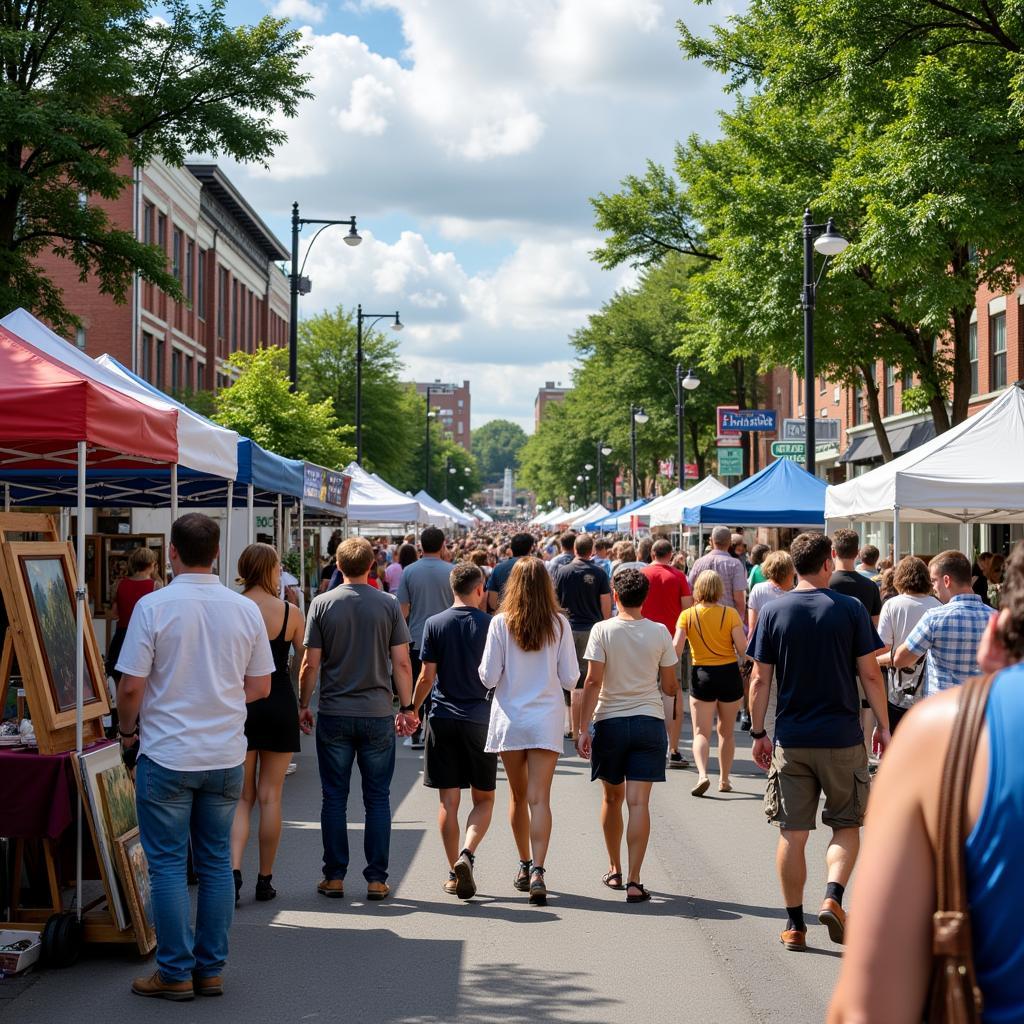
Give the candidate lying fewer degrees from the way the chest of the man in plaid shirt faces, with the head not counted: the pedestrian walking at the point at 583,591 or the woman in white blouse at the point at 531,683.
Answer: the pedestrian walking

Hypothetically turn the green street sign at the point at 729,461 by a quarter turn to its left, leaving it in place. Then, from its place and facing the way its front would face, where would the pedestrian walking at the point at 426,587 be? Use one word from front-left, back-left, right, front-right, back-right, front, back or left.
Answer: right

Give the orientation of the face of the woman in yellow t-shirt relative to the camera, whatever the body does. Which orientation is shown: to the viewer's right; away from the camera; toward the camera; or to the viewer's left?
away from the camera

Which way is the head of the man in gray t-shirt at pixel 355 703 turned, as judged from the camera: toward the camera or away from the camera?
away from the camera

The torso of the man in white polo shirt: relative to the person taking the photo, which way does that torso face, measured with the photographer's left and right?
facing away from the viewer and to the left of the viewer

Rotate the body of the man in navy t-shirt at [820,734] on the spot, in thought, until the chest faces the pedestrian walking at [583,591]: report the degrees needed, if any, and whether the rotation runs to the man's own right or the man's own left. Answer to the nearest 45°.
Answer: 0° — they already face them

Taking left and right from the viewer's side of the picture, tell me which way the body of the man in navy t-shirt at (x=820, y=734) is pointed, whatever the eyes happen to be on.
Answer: facing away from the viewer

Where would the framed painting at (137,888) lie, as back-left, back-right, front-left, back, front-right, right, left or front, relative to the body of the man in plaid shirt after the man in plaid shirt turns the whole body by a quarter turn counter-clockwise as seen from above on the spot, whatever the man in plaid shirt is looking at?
front

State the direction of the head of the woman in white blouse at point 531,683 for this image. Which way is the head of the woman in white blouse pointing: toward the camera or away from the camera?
away from the camera

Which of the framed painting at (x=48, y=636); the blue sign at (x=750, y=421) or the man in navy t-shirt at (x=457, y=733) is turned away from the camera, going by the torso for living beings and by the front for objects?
the man in navy t-shirt

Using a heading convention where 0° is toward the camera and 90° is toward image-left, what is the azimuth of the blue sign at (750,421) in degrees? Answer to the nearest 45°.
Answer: approximately 0°

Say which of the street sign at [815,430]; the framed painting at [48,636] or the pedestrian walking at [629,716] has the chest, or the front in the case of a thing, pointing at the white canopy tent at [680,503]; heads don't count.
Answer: the pedestrian walking

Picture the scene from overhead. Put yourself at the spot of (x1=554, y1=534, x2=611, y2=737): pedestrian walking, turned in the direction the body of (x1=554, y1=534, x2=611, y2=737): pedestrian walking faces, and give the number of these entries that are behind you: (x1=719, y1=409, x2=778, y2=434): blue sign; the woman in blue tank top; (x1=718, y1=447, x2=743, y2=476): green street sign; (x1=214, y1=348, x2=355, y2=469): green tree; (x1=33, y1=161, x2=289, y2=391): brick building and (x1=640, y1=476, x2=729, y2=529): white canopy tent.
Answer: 1

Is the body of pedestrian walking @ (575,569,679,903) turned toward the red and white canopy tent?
no

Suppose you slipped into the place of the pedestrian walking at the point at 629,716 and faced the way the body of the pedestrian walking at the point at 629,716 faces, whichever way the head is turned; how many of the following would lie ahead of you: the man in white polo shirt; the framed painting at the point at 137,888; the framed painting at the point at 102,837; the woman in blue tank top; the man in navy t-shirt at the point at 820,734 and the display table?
0

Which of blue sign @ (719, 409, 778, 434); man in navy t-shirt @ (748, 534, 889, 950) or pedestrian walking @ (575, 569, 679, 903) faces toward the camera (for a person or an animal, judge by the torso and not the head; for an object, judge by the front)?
the blue sign

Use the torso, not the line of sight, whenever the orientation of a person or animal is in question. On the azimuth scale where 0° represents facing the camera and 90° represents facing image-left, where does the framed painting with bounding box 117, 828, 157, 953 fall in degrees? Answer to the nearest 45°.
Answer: approximately 315°

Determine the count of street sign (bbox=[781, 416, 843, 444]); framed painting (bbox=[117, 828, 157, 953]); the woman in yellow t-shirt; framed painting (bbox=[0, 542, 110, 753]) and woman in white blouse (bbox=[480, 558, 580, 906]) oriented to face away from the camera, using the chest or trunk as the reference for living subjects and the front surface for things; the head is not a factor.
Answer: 2

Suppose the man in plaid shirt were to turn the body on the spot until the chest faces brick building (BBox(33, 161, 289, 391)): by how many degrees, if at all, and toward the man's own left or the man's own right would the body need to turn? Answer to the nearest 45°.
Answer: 0° — they already face it

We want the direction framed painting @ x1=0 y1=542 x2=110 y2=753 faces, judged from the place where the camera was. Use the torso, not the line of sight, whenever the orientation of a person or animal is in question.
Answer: facing the viewer and to the right of the viewer

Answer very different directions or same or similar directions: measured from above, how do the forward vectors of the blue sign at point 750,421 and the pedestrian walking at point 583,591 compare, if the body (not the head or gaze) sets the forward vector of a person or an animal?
very different directions
